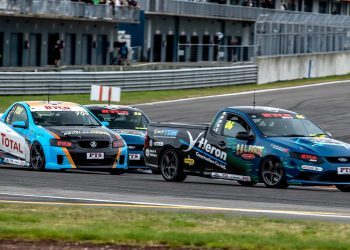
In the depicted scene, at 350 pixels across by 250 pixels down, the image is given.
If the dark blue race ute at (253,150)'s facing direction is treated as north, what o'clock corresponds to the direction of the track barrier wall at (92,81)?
The track barrier wall is roughly at 7 o'clock from the dark blue race ute.

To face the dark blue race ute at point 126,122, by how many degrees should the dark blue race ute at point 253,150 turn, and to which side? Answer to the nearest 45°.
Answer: approximately 180°

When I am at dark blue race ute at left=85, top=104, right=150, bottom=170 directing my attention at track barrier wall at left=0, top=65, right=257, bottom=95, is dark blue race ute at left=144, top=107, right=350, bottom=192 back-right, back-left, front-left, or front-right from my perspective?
back-right
